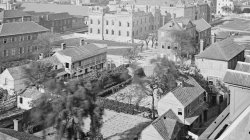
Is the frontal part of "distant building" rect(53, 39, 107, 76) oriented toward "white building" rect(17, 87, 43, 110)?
no

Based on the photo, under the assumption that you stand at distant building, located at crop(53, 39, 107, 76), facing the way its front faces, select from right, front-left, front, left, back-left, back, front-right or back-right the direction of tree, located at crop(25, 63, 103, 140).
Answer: front-right

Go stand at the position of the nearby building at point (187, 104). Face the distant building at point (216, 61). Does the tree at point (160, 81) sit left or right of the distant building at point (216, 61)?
left

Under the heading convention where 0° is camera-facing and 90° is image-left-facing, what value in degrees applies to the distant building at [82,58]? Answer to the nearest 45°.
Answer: approximately 315°

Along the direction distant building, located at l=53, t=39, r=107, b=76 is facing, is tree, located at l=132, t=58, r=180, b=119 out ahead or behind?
ahead

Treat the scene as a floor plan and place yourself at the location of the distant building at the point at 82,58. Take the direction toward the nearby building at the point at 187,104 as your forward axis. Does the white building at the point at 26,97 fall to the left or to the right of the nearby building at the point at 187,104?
right

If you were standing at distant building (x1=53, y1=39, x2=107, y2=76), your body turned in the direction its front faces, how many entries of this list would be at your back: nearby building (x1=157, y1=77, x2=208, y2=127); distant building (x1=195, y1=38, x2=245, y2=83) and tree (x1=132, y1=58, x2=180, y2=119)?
0

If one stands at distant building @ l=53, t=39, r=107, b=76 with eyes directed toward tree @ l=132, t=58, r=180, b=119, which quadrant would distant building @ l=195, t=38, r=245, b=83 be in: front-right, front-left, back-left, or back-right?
front-left

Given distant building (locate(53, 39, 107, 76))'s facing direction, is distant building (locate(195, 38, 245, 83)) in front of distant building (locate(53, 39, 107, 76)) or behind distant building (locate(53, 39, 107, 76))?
in front

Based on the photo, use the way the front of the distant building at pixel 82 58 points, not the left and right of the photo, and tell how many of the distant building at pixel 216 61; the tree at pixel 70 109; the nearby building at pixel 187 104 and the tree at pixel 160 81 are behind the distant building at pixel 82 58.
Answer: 0

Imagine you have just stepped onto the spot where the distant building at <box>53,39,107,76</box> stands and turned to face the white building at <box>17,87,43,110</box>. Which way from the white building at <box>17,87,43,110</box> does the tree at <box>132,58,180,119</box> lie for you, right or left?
left
